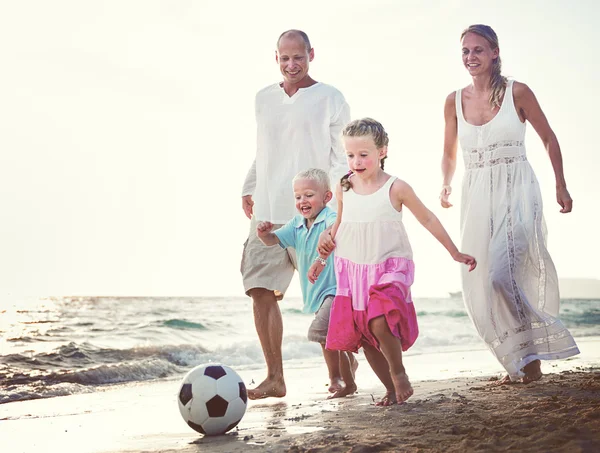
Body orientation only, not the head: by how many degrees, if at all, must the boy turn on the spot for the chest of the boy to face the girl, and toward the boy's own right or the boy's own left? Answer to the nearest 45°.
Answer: approximately 90° to the boy's own left

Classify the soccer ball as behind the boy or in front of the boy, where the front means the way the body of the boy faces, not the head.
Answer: in front

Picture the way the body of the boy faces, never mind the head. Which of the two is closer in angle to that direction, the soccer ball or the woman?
the soccer ball

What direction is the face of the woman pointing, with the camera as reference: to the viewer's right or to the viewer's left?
to the viewer's left

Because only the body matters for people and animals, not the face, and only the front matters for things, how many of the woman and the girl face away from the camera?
0

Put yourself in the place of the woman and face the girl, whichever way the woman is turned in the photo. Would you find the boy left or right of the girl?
right

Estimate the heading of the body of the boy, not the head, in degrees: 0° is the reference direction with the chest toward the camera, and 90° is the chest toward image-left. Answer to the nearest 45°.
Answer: approximately 45°

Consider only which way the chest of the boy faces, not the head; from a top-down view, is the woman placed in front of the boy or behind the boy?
behind

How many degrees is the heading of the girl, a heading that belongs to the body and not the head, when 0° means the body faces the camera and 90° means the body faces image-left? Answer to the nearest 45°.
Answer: approximately 45°

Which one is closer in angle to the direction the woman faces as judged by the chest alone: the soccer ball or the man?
the soccer ball
